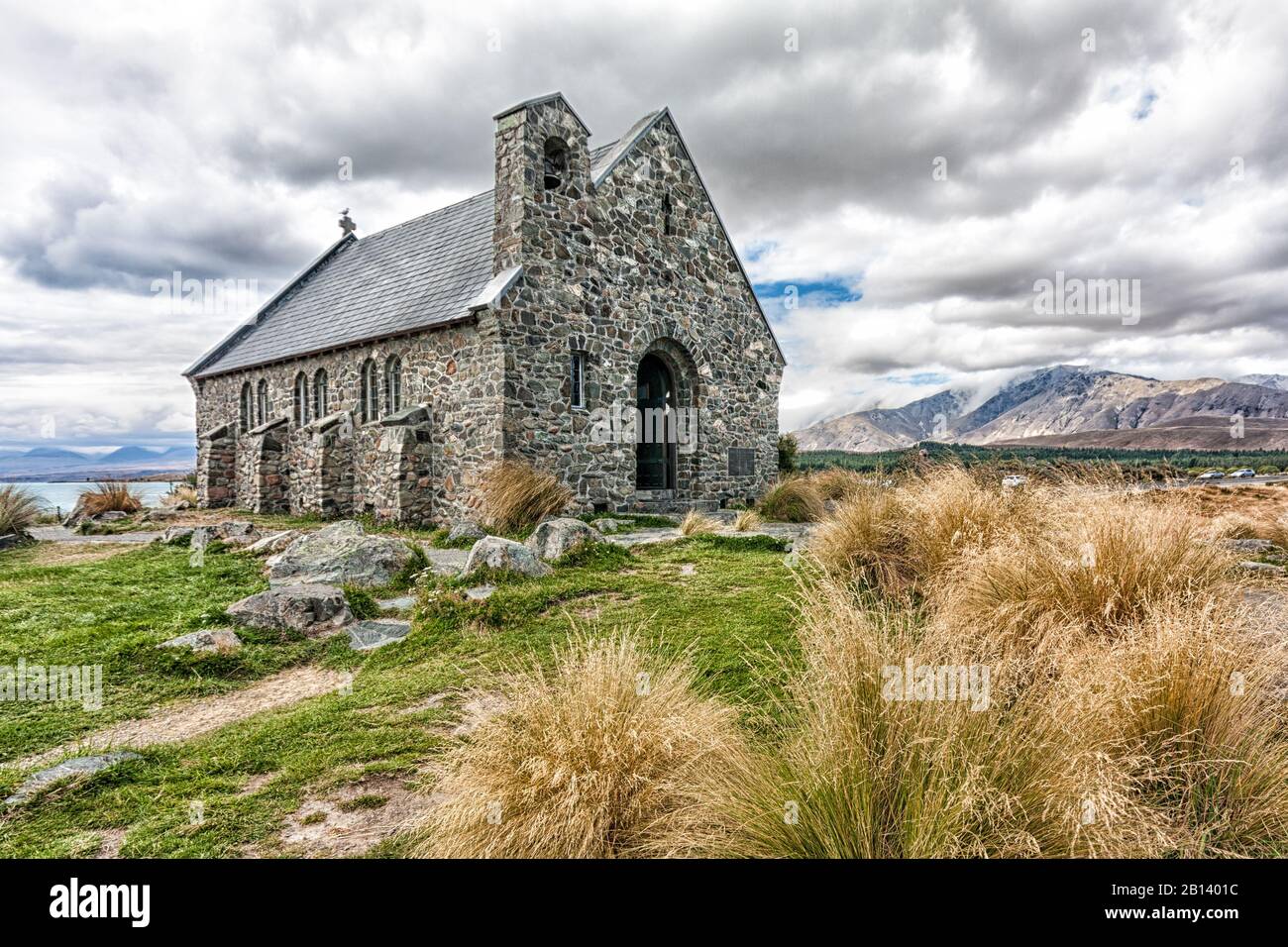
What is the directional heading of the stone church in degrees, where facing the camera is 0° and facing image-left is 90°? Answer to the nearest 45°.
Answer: approximately 315°

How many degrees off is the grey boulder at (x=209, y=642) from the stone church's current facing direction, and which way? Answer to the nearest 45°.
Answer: approximately 45° to its right

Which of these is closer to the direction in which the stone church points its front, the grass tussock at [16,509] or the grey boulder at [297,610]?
the grey boulder

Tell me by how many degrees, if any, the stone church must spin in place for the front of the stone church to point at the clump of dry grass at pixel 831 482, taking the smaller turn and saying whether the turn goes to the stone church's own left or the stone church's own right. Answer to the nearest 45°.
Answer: approximately 45° to the stone church's own left

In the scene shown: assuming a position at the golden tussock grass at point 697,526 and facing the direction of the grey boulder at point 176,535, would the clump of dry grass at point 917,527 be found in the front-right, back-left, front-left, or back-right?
back-left

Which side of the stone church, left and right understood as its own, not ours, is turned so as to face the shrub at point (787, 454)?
left

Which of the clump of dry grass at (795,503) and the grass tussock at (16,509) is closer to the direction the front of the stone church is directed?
the clump of dry grass

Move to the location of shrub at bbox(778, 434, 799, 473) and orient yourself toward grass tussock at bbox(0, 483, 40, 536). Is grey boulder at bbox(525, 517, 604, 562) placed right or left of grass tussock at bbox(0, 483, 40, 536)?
left

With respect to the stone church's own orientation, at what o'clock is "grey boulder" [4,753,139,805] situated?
The grey boulder is roughly at 2 o'clock from the stone church.

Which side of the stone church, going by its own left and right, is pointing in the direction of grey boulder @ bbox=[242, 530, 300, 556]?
right
